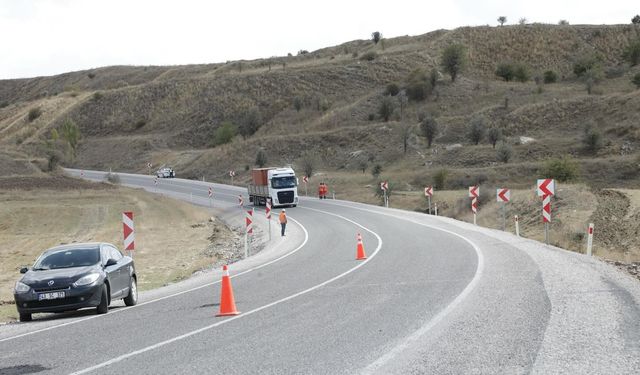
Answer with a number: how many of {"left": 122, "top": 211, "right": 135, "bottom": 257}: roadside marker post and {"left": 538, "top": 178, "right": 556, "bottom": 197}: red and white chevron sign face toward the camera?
2

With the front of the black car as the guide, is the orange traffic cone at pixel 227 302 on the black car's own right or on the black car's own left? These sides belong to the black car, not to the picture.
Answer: on the black car's own left

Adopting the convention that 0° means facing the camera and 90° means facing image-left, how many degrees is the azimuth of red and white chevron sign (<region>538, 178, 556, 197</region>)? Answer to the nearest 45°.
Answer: approximately 0°

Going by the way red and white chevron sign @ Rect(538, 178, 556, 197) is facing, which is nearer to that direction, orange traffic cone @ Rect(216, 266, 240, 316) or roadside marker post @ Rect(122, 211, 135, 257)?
the orange traffic cone

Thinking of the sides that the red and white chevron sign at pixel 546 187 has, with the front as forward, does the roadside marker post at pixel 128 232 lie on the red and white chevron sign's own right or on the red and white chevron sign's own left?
on the red and white chevron sign's own right

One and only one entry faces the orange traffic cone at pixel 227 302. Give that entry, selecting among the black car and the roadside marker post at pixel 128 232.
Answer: the roadside marker post

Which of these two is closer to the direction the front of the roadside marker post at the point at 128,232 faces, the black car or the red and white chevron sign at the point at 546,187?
the black car
